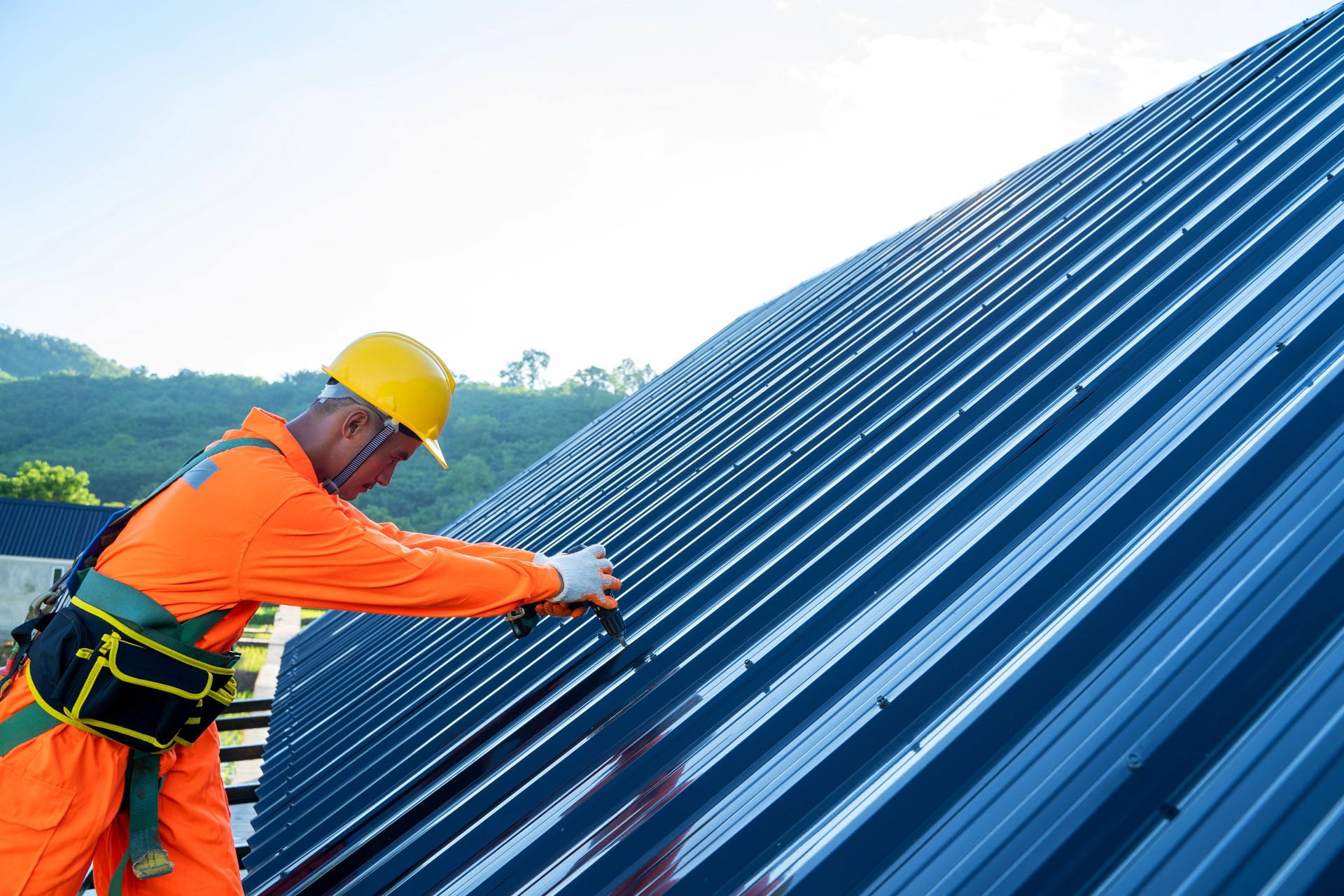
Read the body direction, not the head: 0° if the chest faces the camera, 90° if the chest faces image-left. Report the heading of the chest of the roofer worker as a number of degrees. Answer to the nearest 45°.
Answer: approximately 270°

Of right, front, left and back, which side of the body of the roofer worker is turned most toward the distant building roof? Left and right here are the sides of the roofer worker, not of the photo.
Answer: left

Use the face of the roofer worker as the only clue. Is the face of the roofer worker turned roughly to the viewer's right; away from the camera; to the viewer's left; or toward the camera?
to the viewer's right
